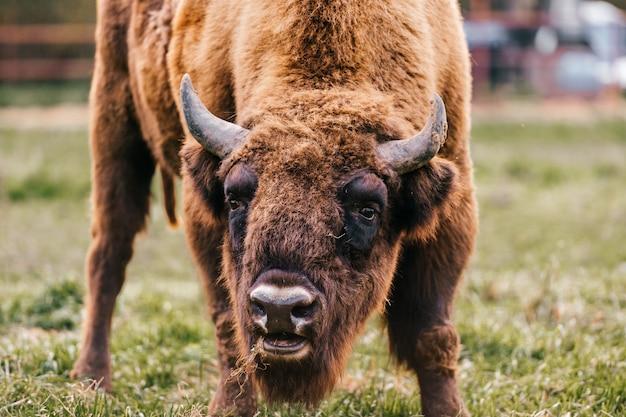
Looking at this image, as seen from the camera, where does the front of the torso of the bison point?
toward the camera

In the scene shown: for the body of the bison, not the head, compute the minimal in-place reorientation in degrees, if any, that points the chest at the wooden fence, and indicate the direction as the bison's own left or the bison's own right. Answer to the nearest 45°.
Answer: approximately 180°
